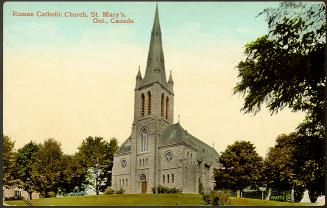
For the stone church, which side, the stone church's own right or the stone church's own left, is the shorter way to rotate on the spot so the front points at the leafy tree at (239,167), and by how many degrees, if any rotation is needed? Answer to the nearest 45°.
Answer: approximately 90° to the stone church's own left

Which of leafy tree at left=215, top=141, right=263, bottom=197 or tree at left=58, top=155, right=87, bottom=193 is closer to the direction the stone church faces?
the tree

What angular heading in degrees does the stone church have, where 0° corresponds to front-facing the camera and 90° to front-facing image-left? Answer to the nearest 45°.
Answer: approximately 45°

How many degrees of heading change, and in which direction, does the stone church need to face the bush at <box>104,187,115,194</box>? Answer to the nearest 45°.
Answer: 0° — it already faces it
